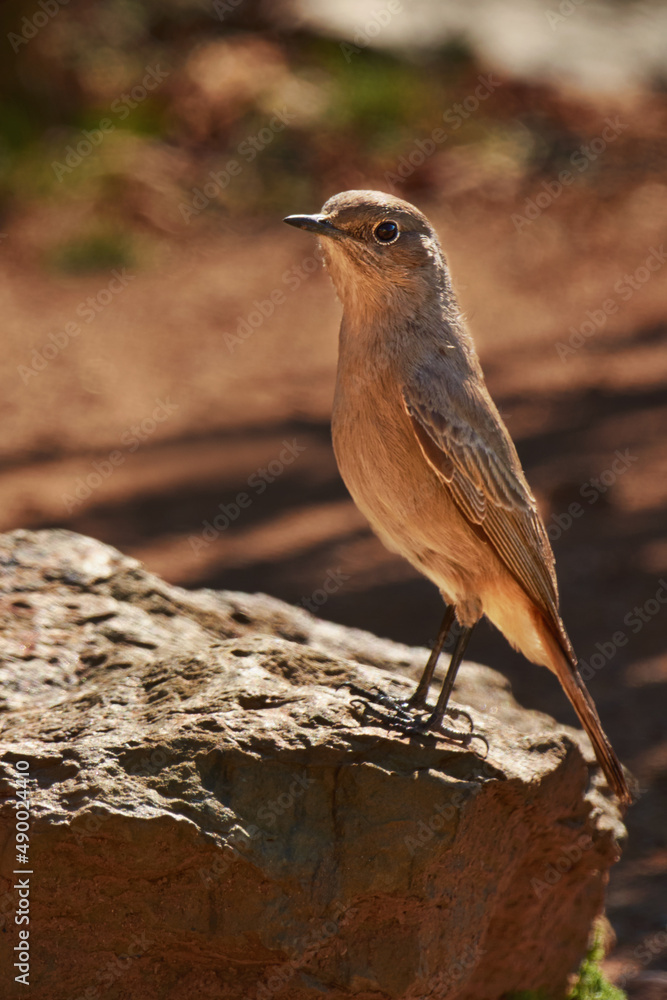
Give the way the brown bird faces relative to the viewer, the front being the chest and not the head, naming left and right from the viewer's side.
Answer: facing to the left of the viewer
